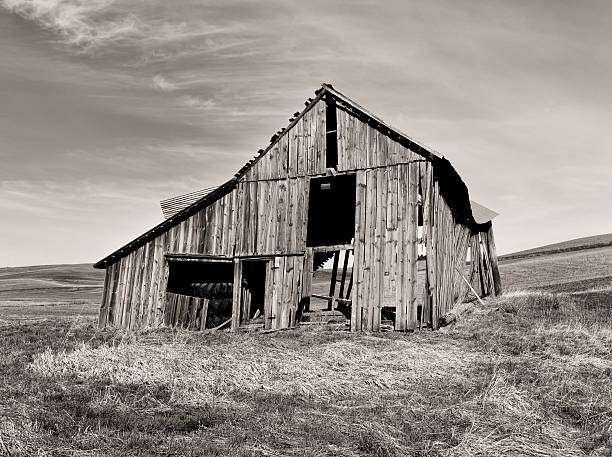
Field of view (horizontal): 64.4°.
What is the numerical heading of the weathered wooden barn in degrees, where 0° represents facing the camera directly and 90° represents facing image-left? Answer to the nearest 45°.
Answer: approximately 0°
